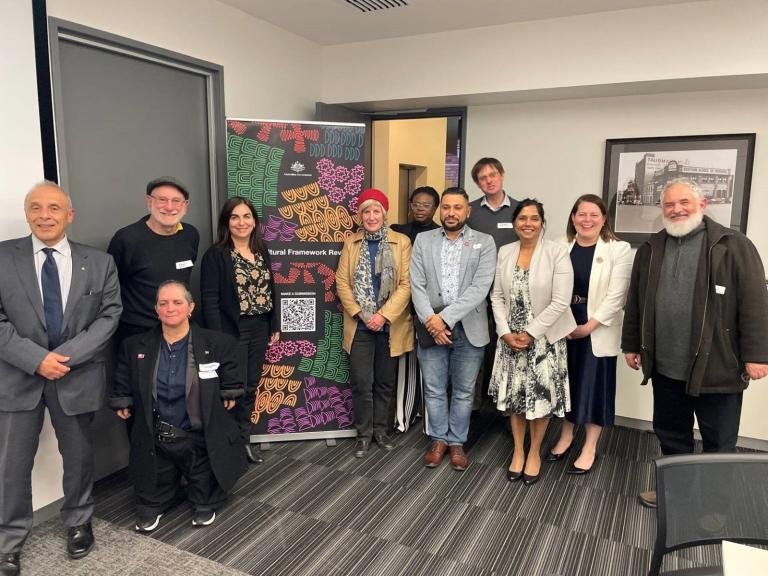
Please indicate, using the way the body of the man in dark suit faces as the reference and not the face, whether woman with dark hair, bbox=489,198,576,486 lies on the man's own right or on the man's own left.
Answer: on the man's own left

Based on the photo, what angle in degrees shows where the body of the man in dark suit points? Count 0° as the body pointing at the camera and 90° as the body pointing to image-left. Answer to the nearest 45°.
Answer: approximately 0°

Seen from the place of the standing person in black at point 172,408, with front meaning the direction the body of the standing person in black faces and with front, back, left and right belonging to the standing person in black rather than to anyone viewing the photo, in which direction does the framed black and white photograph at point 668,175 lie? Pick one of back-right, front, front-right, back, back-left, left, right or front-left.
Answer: left

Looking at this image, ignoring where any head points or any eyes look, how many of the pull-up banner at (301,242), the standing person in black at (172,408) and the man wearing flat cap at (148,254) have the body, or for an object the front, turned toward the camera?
3

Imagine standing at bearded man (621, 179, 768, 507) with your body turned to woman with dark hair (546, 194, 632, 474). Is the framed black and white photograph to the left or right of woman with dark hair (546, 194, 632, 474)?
right

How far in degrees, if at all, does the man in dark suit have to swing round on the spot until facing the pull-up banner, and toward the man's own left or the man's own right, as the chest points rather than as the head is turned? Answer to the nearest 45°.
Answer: approximately 90° to the man's own left

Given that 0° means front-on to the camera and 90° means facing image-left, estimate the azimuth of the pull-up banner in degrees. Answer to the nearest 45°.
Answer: approximately 0°

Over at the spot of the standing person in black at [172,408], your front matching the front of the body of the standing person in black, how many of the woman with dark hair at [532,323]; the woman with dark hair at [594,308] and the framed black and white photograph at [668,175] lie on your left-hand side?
3
